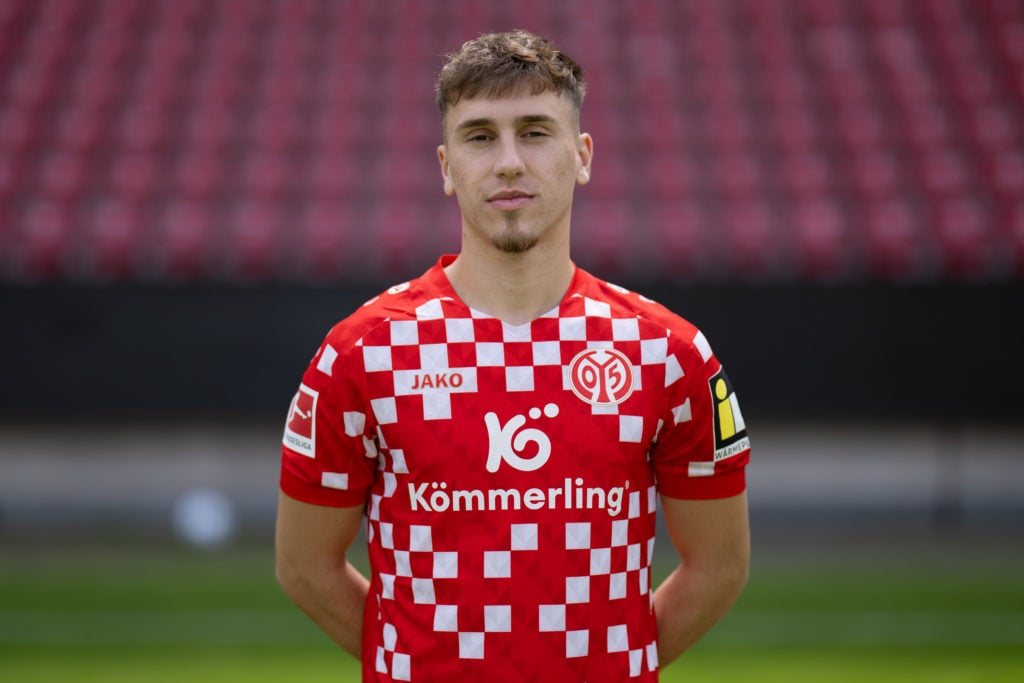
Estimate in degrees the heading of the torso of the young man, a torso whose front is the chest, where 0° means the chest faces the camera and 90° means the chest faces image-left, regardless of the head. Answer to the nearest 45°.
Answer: approximately 0°

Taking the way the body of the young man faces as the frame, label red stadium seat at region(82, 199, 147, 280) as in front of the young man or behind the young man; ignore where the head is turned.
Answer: behind
